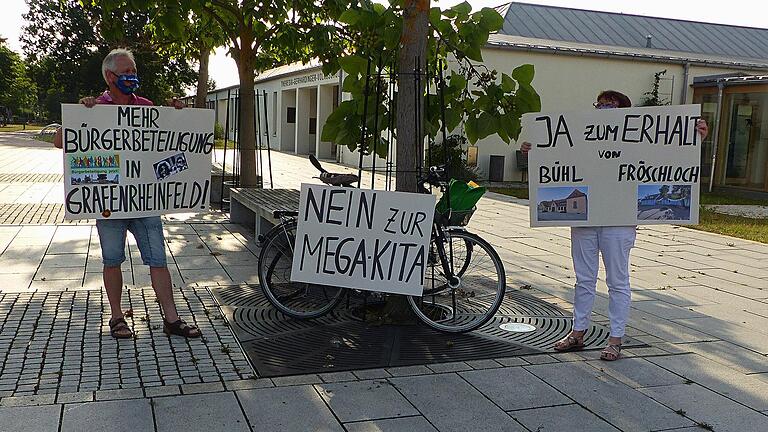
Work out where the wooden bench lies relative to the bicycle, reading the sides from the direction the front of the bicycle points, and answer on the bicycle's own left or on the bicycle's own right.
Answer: on the bicycle's own left

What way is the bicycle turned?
to the viewer's right

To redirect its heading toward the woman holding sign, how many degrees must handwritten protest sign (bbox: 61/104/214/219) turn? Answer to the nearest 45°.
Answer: approximately 45° to its left

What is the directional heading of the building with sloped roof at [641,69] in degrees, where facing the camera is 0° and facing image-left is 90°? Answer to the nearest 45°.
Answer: approximately 45°

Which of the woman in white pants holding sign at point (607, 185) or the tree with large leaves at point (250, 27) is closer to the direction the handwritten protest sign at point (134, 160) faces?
the woman in white pants holding sign

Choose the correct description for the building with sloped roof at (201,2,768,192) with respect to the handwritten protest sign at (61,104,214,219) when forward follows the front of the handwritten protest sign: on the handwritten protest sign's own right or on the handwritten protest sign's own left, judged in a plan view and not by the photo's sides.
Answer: on the handwritten protest sign's own left

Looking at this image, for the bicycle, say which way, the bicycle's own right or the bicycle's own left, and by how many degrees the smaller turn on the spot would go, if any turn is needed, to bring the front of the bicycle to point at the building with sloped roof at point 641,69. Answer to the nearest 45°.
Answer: approximately 45° to the bicycle's own left

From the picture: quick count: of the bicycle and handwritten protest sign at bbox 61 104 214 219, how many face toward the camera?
1

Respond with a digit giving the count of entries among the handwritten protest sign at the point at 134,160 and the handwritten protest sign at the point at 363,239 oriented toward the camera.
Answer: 2

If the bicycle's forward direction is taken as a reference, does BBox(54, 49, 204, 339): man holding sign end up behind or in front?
behind
